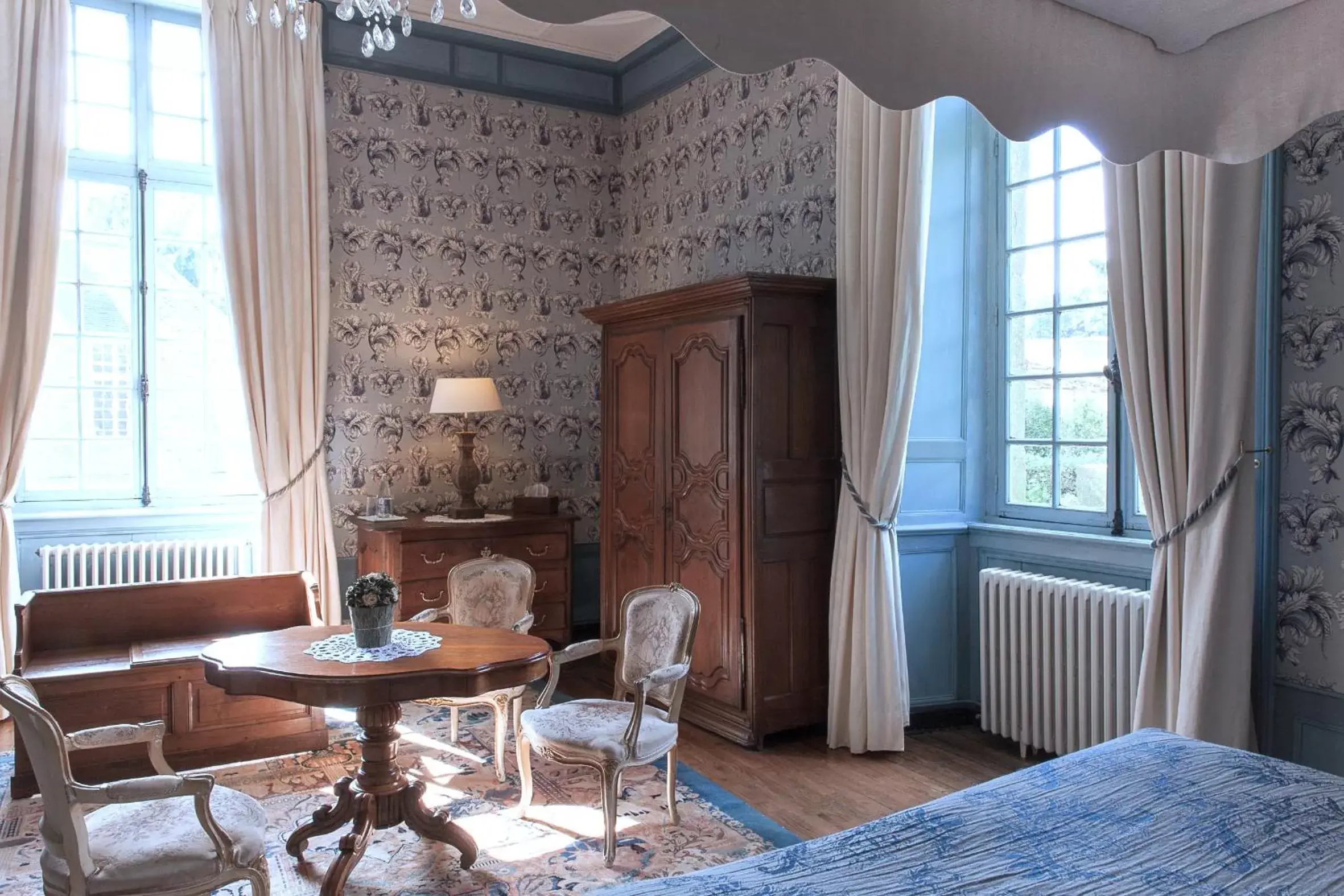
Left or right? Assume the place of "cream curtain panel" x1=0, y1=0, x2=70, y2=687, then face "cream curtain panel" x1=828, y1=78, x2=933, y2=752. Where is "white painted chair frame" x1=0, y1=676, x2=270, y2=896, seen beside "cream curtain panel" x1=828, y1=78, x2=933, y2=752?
right

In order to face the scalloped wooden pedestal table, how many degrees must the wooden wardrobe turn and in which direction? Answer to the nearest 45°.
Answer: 0° — it already faces it

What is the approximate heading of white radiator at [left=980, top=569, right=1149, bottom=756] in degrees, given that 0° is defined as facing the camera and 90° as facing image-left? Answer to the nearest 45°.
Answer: approximately 45°

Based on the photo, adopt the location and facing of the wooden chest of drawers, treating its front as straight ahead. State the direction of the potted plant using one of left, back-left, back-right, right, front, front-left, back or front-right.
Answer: front-right

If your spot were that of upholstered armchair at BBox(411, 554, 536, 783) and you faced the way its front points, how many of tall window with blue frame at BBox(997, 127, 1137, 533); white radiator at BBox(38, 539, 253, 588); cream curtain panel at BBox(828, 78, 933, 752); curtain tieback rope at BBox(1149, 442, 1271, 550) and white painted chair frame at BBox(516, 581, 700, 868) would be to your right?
1

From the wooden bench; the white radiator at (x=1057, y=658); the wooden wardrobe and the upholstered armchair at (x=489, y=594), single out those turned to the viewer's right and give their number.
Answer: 0

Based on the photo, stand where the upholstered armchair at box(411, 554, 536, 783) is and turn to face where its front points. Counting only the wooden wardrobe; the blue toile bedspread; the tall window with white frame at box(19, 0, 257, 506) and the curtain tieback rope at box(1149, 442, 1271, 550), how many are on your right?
1

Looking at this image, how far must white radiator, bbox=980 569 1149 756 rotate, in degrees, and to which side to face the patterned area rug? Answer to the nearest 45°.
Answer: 0° — it already faces it

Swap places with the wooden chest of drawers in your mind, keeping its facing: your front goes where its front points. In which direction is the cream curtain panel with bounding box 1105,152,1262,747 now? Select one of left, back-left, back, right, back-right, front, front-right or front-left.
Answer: front

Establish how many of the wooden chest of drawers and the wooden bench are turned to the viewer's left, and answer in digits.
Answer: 0

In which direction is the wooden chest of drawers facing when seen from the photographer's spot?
facing the viewer and to the right of the viewer

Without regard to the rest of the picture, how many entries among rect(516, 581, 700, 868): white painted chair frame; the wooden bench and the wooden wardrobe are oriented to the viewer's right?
0

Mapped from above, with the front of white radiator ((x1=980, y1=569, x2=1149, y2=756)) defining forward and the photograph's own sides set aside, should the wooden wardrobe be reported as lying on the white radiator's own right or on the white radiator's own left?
on the white radiator's own right

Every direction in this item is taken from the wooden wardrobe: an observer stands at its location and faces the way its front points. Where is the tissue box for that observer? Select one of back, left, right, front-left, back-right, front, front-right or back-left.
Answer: right

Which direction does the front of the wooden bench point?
toward the camera

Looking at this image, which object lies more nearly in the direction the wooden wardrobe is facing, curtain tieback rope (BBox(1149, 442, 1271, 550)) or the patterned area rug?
the patterned area rug

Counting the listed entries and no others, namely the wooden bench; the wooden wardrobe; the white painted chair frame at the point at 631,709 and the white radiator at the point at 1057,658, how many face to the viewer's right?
0

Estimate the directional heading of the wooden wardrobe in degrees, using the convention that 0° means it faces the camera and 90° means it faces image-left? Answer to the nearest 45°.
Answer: approximately 45°

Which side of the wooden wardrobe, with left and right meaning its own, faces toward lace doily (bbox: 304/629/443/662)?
front
